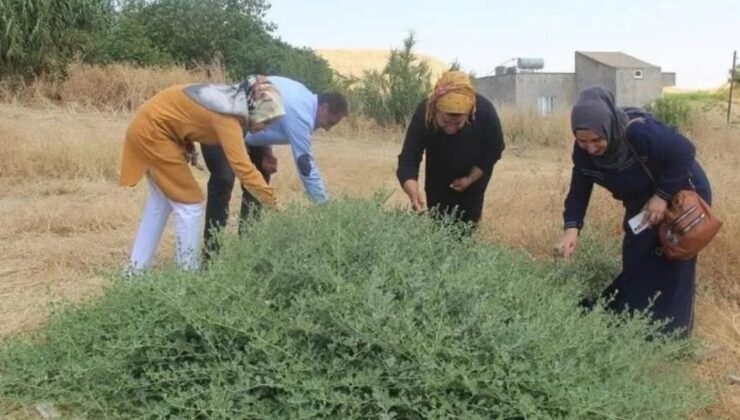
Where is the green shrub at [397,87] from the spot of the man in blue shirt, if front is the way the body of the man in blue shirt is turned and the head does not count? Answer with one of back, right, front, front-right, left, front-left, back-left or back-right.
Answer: left

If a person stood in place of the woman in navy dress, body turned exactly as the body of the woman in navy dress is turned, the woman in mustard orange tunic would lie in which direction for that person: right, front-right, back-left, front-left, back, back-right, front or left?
front-right

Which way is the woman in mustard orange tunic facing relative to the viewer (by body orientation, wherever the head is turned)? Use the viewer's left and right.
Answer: facing to the right of the viewer

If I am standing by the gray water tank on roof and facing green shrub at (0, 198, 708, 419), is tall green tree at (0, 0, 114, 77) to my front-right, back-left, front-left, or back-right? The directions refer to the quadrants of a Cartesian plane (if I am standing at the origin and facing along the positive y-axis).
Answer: front-right

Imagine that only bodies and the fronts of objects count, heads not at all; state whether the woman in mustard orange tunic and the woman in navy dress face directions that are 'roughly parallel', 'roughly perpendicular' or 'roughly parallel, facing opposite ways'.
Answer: roughly parallel, facing opposite ways

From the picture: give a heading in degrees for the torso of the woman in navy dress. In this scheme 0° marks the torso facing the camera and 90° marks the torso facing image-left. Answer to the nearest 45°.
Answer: approximately 45°

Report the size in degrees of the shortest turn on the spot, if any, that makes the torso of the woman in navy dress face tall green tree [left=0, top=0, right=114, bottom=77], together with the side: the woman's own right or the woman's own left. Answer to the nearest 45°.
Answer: approximately 90° to the woman's own right

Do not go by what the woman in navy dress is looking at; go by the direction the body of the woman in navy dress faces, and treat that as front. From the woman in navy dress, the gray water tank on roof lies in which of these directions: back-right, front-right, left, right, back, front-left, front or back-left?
back-right

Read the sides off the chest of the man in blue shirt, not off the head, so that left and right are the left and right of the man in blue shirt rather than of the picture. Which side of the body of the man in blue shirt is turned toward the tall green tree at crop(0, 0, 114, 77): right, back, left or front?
left

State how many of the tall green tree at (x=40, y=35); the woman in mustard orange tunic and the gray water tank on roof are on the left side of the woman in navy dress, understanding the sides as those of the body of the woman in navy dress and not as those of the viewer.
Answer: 0

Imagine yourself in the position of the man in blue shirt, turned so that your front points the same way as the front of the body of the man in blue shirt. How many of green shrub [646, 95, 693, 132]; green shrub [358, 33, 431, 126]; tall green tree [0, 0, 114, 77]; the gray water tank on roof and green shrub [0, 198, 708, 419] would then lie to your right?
1

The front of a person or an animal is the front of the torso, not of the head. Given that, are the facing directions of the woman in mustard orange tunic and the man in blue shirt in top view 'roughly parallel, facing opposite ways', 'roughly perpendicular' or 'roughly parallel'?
roughly parallel

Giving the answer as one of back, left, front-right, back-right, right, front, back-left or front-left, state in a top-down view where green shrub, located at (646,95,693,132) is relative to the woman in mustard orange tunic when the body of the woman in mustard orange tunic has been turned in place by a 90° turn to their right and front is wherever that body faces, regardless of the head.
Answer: back-left

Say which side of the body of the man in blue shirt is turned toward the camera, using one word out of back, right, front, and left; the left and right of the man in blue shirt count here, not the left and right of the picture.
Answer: right

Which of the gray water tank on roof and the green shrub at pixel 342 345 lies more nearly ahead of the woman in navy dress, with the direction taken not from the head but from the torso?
the green shrub

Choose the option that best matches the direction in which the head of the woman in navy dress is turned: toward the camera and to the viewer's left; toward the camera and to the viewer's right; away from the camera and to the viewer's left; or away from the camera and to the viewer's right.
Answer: toward the camera and to the viewer's left

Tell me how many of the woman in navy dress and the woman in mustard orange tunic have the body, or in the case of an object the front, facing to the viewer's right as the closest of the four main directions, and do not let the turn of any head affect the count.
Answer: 1

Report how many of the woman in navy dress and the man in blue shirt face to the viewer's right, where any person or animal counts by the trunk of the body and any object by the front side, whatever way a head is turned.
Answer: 1
